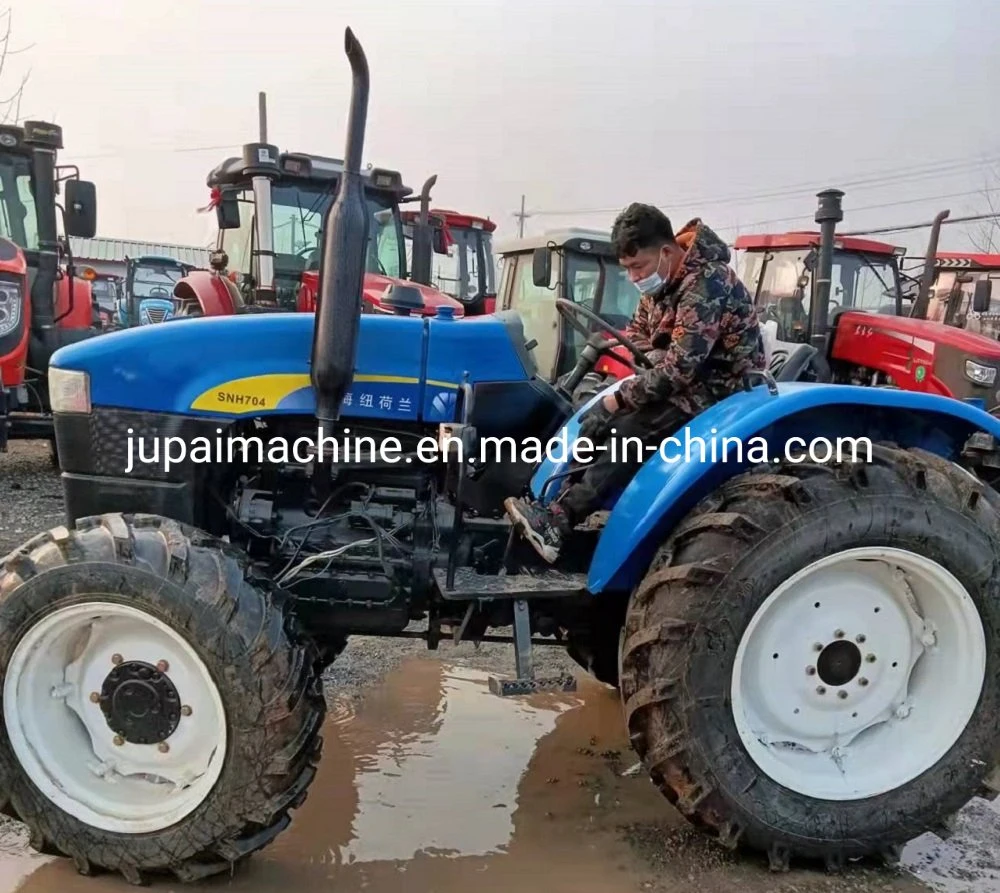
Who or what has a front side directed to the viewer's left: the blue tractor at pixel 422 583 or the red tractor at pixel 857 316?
the blue tractor

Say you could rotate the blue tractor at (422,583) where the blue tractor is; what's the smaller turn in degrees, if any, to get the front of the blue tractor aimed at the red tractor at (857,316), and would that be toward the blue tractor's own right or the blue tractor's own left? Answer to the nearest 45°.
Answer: approximately 135° to the blue tractor's own right

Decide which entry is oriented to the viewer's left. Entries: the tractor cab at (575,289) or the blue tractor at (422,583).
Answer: the blue tractor

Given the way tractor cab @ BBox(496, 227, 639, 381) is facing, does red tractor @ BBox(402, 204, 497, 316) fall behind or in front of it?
behind

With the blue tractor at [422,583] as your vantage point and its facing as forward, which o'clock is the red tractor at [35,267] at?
The red tractor is roughly at 2 o'clock from the blue tractor.

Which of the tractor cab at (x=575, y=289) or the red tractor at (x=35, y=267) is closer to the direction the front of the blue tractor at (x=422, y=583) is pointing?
the red tractor

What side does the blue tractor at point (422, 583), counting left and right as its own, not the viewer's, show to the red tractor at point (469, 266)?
right

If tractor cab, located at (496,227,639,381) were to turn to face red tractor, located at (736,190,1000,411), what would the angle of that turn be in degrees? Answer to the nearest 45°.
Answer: approximately 45° to its left

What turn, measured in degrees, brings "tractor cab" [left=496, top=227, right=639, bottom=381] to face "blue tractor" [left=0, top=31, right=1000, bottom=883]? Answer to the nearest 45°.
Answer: approximately 45° to its right

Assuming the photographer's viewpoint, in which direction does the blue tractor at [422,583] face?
facing to the left of the viewer

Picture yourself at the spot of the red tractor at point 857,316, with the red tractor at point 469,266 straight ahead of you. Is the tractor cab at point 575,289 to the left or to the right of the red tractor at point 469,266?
left
